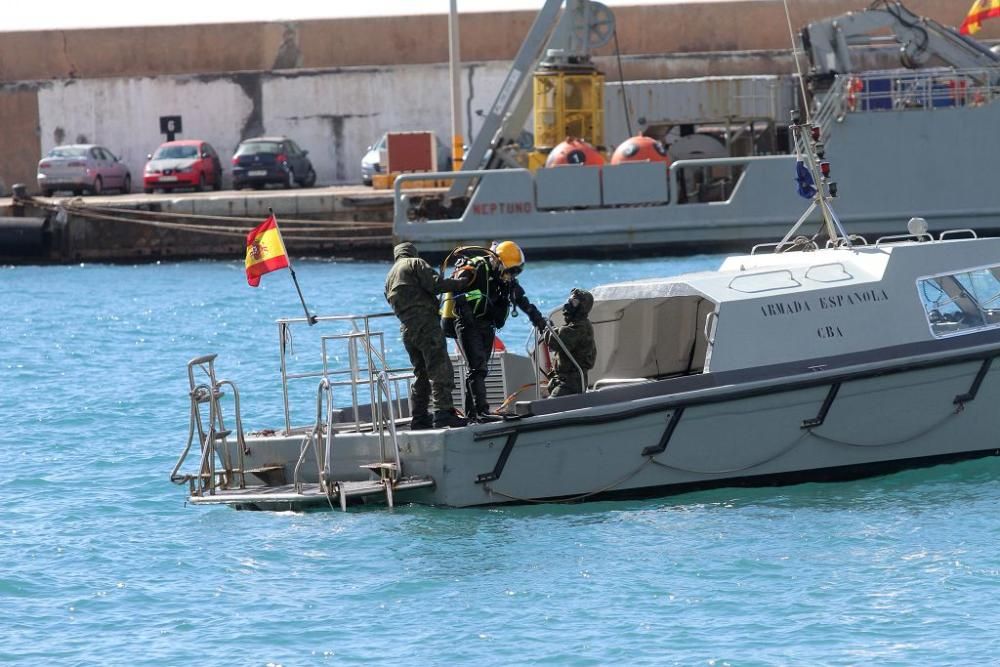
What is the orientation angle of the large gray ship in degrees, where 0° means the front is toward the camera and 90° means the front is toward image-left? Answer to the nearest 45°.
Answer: approximately 270°

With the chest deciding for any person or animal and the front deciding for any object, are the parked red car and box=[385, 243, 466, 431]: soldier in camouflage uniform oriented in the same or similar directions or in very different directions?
very different directions

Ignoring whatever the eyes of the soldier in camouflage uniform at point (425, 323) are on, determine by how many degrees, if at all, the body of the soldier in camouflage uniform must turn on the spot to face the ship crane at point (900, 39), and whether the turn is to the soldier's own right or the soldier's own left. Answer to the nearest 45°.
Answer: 0° — they already face it

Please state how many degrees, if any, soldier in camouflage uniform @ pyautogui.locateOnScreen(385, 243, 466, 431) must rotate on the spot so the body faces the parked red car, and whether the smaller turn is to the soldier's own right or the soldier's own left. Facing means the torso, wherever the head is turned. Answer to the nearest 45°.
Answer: approximately 45° to the soldier's own left

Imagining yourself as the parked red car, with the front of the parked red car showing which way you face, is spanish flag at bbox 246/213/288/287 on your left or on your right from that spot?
on your left

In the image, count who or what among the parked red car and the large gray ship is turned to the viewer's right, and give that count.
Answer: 1

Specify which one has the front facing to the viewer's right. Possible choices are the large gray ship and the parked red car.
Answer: the large gray ship

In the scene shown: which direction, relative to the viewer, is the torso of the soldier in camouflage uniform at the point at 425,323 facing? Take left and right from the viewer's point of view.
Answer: facing away from the viewer and to the right of the viewer

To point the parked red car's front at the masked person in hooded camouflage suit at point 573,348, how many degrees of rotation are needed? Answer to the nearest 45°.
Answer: approximately 45° to its left

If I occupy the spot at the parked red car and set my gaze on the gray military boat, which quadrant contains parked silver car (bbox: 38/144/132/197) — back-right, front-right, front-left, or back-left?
back-right

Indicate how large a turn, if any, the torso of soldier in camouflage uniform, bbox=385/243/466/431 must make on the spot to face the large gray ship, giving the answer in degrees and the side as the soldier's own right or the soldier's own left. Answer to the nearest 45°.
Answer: approximately 45° to the soldier's own left

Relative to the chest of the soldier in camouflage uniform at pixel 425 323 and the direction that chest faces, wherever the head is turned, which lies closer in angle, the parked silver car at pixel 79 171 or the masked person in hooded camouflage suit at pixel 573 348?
the masked person in hooded camouflage suit

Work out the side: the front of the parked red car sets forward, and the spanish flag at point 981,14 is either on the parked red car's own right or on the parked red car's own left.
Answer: on the parked red car's own left

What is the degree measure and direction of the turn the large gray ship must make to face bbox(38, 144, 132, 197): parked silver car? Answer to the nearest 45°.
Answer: approximately 135° to its left

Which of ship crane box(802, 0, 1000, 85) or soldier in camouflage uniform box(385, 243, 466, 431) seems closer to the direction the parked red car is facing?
the soldier in camouflage uniform
